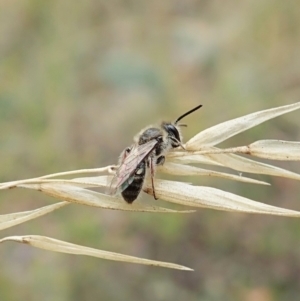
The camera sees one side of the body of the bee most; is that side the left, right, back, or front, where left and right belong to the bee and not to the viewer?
right

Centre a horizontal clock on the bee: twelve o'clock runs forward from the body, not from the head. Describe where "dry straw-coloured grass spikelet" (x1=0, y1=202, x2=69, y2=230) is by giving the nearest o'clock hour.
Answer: The dry straw-coloured grass spikelet is roughly at 6 o'clock from the bee.

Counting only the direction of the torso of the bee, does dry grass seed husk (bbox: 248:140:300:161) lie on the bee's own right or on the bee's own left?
on the bee's own right
